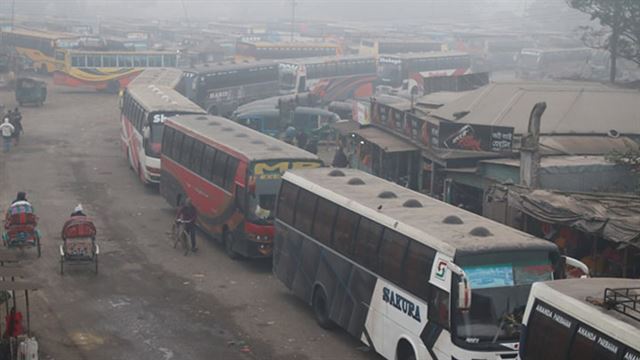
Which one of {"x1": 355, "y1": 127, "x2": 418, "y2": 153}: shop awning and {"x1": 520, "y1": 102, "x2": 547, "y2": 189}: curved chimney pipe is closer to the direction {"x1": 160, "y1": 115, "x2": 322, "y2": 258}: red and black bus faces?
the curved chimney pipe

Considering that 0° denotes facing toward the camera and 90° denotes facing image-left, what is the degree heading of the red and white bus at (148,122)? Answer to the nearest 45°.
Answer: approximately 315°

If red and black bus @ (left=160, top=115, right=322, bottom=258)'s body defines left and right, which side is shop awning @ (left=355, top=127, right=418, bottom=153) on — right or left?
on its left

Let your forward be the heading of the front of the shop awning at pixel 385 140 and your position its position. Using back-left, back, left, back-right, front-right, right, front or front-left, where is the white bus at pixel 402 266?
front-left

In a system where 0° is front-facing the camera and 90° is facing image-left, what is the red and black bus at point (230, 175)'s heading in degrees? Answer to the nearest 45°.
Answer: approximately 315°

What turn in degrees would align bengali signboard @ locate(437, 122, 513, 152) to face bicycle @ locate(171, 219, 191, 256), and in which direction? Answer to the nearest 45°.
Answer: approximately 45° to its right

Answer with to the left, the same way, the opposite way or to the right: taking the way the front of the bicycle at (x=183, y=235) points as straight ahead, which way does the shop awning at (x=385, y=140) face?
to the left

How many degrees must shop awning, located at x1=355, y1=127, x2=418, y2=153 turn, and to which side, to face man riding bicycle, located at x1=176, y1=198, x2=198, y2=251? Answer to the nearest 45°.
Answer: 0° — it already faces them
